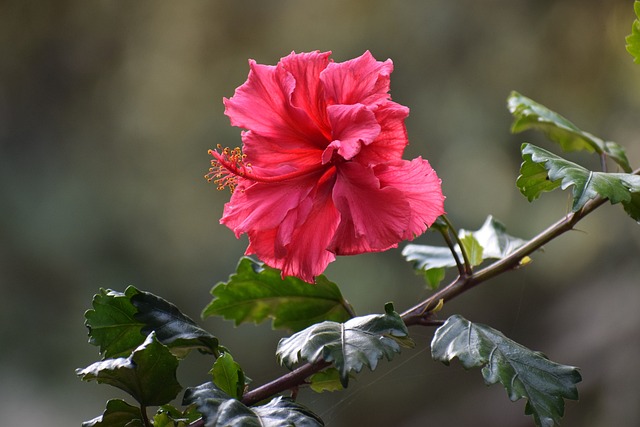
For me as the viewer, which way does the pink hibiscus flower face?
facing the viewer and to the left of the viewer
